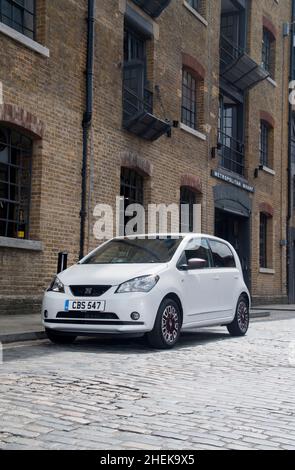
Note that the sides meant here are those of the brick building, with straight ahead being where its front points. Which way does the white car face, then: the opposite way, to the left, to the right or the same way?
to the right

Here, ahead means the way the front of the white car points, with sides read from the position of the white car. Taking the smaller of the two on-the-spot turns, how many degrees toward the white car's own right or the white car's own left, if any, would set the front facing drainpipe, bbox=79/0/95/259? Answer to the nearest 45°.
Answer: approximately 135° to the white car's own right

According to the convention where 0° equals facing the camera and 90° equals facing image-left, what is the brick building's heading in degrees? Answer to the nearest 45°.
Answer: approximately 315°

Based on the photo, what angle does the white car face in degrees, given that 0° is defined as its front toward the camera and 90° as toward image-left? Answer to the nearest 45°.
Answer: approximately 45°
